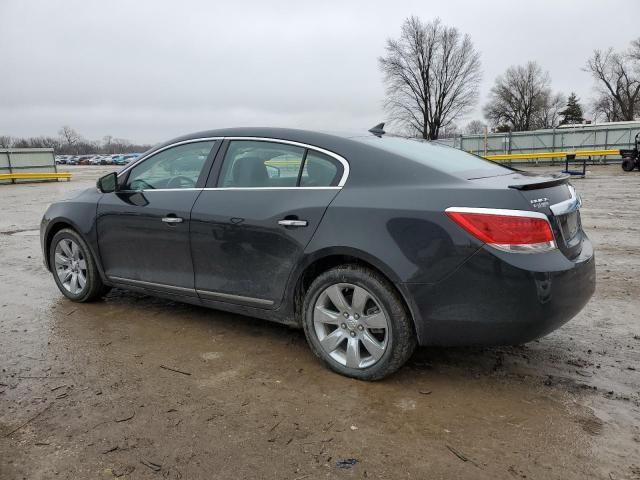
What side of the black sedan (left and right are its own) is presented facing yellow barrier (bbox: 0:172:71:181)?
front

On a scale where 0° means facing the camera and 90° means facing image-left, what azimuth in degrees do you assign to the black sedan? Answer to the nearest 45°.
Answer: approximately 135°
